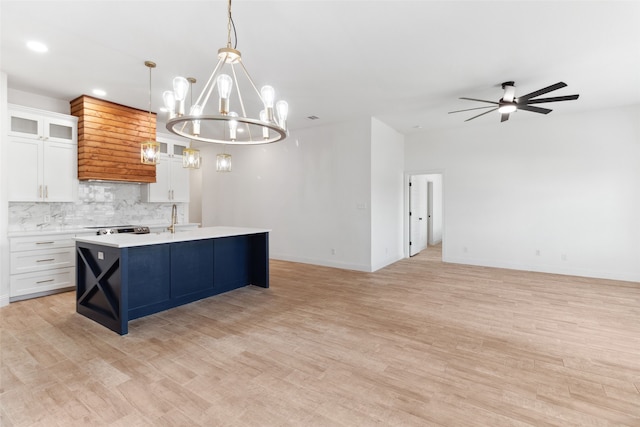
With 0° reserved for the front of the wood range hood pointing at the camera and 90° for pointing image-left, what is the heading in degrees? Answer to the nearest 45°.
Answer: approximately 315°

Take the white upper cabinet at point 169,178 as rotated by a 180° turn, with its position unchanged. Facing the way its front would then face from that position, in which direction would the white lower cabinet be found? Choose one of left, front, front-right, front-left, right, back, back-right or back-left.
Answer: left

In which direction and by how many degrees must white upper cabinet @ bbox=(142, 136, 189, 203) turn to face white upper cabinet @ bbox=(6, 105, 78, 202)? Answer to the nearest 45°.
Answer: approximately 90° to its right

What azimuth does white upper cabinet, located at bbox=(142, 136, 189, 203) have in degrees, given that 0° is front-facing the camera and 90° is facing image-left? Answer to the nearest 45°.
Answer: approximately 315°

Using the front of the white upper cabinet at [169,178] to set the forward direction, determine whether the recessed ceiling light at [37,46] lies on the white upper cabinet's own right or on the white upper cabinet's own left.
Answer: on the white upper cabinet's own right

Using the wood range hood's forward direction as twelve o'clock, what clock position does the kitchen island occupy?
The kitchen island is roughly at 1 o'clock from the wood range hood.

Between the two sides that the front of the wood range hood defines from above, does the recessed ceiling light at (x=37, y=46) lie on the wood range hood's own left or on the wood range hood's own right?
on the wood range hood's own right

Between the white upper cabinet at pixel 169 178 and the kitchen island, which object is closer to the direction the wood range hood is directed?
the kitchen island

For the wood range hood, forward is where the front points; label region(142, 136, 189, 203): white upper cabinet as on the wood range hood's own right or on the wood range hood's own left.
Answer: on the wood range hood's own left

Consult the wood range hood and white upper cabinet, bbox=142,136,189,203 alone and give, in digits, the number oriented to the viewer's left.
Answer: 0
